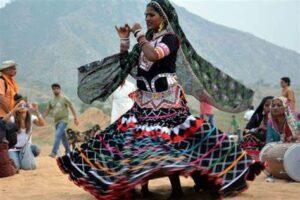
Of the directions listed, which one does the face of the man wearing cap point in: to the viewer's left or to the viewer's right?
to the viewer's right

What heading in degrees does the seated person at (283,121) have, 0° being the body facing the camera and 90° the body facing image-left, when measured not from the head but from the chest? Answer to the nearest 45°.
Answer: approximately 45°

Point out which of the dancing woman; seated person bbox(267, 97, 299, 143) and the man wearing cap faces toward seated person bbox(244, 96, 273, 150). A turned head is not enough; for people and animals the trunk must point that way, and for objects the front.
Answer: the man wearing cap

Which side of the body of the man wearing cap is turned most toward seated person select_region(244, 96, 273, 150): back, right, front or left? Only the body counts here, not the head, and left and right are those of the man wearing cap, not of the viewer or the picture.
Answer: front

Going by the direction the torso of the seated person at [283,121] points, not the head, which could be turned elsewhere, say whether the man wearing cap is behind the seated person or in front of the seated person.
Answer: in front

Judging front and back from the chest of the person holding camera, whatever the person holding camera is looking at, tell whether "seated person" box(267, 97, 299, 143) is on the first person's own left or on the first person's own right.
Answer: on the first person's own left

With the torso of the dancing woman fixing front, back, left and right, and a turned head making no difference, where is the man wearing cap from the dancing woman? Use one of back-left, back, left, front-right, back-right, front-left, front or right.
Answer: right

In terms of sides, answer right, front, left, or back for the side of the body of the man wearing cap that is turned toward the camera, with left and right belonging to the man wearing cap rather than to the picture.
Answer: right

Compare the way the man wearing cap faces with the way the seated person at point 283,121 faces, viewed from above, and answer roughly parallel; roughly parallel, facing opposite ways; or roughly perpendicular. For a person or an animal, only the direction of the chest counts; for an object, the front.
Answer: roughly perpendicular

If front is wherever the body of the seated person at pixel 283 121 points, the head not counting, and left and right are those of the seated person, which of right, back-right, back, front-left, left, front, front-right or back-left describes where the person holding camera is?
front-right

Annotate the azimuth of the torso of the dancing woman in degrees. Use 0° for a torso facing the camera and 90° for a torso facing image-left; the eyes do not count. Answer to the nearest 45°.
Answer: approximately 45°

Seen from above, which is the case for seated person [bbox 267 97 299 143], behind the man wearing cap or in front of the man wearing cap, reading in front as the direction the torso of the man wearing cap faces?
in front
